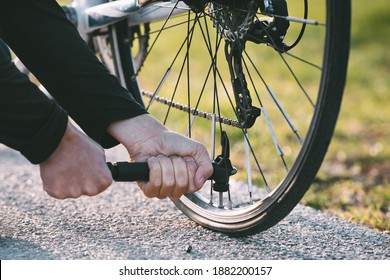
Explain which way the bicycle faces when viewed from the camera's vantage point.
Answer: facing away from the viewer and to the left of the viewer
